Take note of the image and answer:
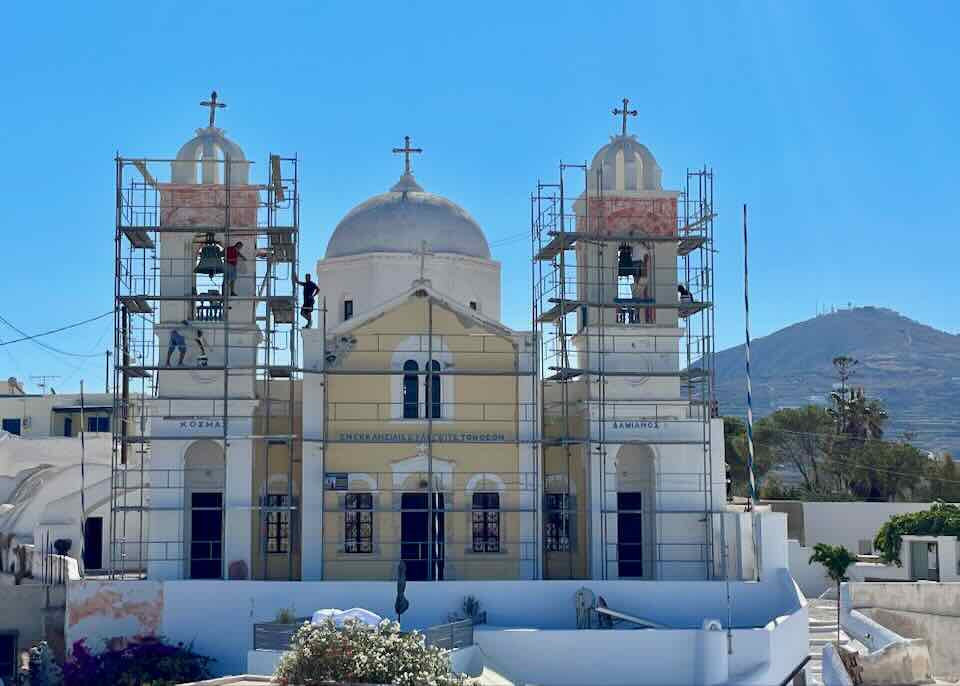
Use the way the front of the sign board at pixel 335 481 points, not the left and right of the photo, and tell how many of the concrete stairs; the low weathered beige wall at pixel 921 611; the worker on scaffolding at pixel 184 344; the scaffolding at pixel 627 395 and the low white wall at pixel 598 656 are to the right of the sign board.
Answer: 1

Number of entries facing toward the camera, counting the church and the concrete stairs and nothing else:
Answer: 2

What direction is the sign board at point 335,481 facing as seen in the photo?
toward the camera

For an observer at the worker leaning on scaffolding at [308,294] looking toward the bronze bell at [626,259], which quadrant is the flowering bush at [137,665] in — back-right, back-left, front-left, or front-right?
back-right

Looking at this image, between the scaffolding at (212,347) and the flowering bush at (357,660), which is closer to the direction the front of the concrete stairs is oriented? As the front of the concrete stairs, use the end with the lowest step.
the flowering bush

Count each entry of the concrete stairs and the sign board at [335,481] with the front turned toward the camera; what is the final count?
2

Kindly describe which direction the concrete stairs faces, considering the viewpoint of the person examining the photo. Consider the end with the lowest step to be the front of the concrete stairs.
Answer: facing the viewer

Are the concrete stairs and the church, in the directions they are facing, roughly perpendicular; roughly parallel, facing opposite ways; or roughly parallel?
roughly parallel

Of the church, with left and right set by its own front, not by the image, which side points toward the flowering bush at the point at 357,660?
front
